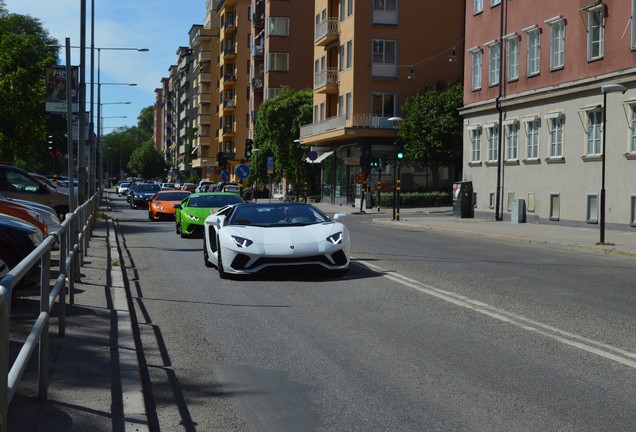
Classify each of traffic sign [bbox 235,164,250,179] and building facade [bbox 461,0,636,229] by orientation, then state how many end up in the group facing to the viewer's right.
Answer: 0

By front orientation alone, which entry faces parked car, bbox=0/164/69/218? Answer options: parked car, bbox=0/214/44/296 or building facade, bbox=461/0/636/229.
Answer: the building facade

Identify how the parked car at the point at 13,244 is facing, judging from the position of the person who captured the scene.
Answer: facing to the right of the viewer

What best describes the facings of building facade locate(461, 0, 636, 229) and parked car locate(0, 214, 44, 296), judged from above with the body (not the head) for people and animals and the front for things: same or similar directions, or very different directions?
very different directions

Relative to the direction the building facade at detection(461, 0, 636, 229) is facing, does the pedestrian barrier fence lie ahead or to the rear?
ahead

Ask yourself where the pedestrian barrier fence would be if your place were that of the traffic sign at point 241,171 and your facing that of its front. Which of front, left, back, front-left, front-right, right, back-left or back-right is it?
front

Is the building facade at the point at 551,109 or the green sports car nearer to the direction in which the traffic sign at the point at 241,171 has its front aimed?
the green sports car

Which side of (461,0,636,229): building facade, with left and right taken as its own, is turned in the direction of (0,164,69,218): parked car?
front

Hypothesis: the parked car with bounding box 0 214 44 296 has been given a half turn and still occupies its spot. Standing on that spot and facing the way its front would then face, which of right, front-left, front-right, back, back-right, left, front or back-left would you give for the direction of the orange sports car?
right

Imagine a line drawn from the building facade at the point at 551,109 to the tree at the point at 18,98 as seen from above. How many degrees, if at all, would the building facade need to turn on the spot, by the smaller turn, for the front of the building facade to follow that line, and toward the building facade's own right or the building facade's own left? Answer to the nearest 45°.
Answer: approximately 45° to the building facade's own right

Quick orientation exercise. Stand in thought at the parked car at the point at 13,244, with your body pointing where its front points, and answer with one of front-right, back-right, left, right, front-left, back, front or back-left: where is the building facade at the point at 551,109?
front-left

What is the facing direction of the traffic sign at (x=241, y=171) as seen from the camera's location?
facing the viewer

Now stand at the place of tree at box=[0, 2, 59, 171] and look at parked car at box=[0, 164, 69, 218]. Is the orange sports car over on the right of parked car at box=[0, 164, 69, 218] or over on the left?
left

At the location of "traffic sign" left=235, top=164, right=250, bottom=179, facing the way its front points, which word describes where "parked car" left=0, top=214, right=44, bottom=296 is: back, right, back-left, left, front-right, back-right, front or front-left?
front
